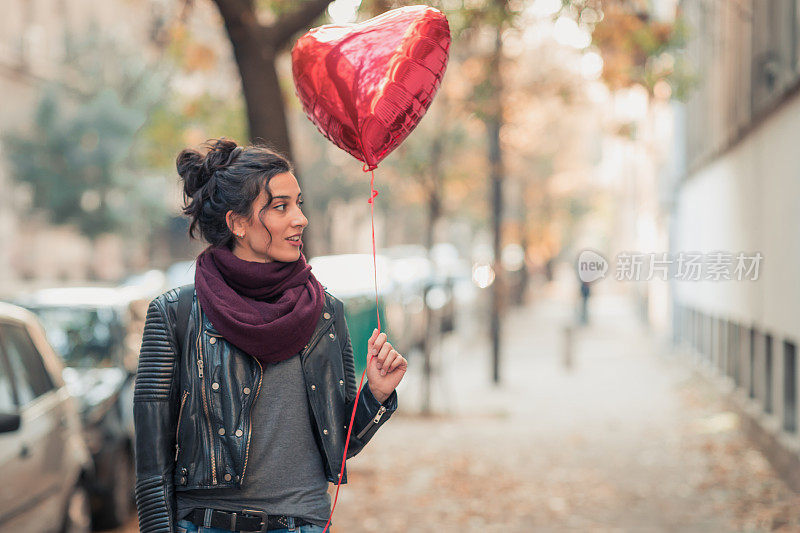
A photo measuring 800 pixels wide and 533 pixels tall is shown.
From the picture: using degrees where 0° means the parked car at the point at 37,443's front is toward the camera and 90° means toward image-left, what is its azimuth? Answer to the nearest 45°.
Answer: approximately 45°

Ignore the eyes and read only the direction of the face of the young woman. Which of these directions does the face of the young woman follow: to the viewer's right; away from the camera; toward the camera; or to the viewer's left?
to the viewer's right

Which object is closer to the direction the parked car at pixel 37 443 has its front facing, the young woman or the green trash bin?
the young woman

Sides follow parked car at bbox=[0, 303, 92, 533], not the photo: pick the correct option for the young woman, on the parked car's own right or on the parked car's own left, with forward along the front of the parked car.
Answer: on the parked car's own left

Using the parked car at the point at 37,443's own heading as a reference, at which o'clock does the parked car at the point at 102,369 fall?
the parked car at the point at 102,369 is roughly at 5 o'clock from the parked car at the point at 37,443.

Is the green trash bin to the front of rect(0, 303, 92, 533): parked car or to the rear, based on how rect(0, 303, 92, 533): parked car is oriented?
to the rear
